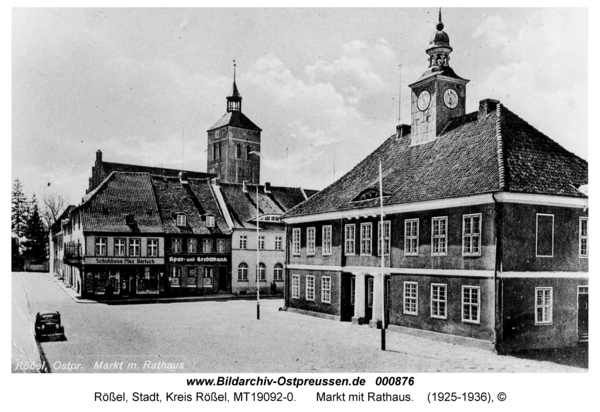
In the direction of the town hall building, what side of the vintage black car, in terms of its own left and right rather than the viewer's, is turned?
left

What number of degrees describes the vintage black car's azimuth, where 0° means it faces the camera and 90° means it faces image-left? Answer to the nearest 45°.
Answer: approximately 0°

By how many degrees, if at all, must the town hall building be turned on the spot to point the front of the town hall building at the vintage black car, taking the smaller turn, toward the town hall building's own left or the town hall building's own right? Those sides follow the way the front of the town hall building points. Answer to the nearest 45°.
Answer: approximately 45° to the town hall building's own right
